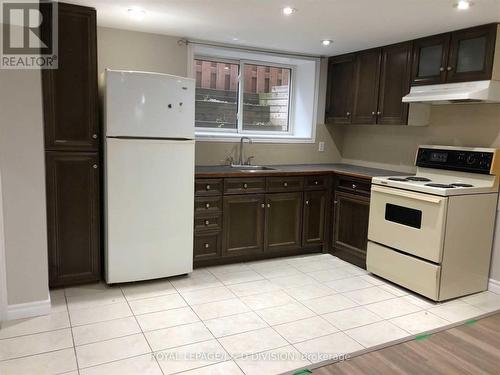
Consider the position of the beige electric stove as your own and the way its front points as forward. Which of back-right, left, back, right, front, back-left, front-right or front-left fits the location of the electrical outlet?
right

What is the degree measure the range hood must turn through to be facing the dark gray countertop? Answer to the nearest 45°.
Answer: approximately 45° to its right

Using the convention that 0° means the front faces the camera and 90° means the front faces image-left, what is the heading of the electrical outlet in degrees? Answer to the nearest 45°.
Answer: approximately 0°

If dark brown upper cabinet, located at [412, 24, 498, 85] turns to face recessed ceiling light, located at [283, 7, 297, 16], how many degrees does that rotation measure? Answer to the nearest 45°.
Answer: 0° — it already faces it

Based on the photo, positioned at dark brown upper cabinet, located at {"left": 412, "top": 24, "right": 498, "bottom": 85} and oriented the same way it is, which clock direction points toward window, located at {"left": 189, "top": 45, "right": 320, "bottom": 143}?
The window is roughly at 2 o'clock from the dark brown upper cabinet.

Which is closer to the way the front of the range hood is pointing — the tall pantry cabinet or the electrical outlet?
the tall pantry cabinet

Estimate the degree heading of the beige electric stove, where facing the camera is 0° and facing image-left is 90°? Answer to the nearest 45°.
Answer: approximately 45°
